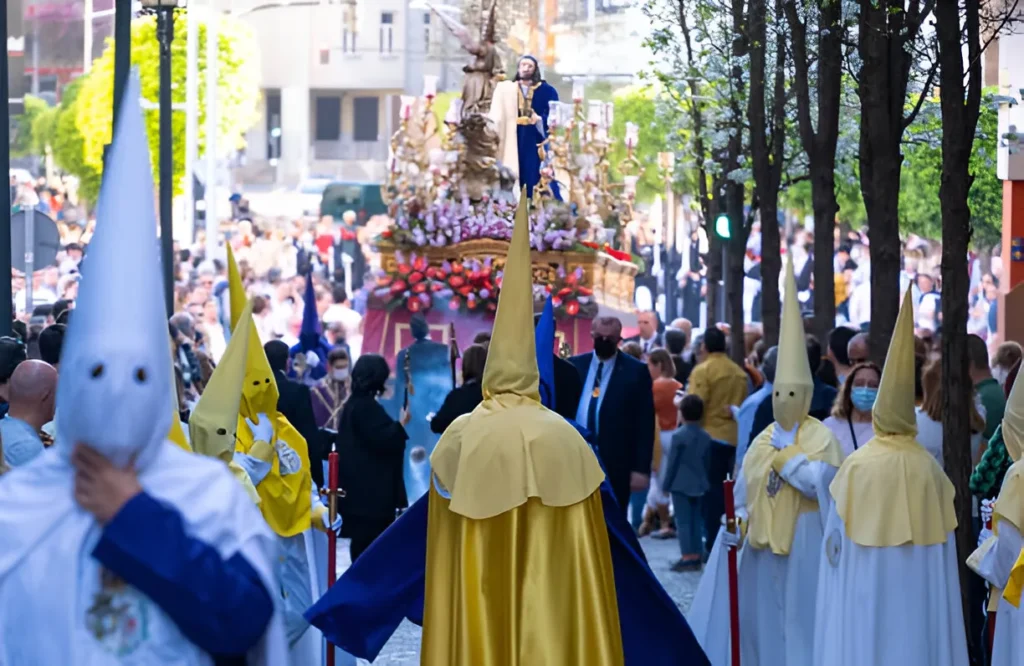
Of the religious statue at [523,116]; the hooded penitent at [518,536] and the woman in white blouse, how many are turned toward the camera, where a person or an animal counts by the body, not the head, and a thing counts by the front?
2

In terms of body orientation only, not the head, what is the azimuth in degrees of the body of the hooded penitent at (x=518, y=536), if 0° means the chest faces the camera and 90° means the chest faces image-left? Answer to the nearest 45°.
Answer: approximately 180°

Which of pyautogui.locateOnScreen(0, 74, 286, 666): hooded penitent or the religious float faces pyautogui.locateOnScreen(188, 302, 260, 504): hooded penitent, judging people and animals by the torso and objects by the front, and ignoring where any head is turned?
the religious float

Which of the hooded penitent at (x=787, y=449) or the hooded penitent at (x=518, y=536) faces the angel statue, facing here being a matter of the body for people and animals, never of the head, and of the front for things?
the hooded penitent at (x=518, y=536)

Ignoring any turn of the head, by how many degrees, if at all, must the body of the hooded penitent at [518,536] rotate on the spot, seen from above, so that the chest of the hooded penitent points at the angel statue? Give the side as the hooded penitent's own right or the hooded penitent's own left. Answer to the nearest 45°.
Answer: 0° — they already face it

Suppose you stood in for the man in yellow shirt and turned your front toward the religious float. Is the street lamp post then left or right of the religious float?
left

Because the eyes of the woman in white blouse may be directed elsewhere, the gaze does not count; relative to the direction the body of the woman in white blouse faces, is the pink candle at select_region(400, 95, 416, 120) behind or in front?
behind

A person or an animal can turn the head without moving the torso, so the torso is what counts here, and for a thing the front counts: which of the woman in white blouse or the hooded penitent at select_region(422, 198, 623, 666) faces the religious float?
the hooded penitent

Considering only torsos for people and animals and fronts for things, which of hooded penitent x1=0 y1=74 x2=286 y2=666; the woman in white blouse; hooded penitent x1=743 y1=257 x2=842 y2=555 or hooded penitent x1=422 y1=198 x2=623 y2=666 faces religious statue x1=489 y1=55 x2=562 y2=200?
hooded penitent x1=422 y1=198 x2=623 y2=666

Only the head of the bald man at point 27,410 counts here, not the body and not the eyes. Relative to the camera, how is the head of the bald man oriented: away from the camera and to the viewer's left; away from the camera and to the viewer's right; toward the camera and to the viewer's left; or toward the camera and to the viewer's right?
away from the camera and to the viewer's right
